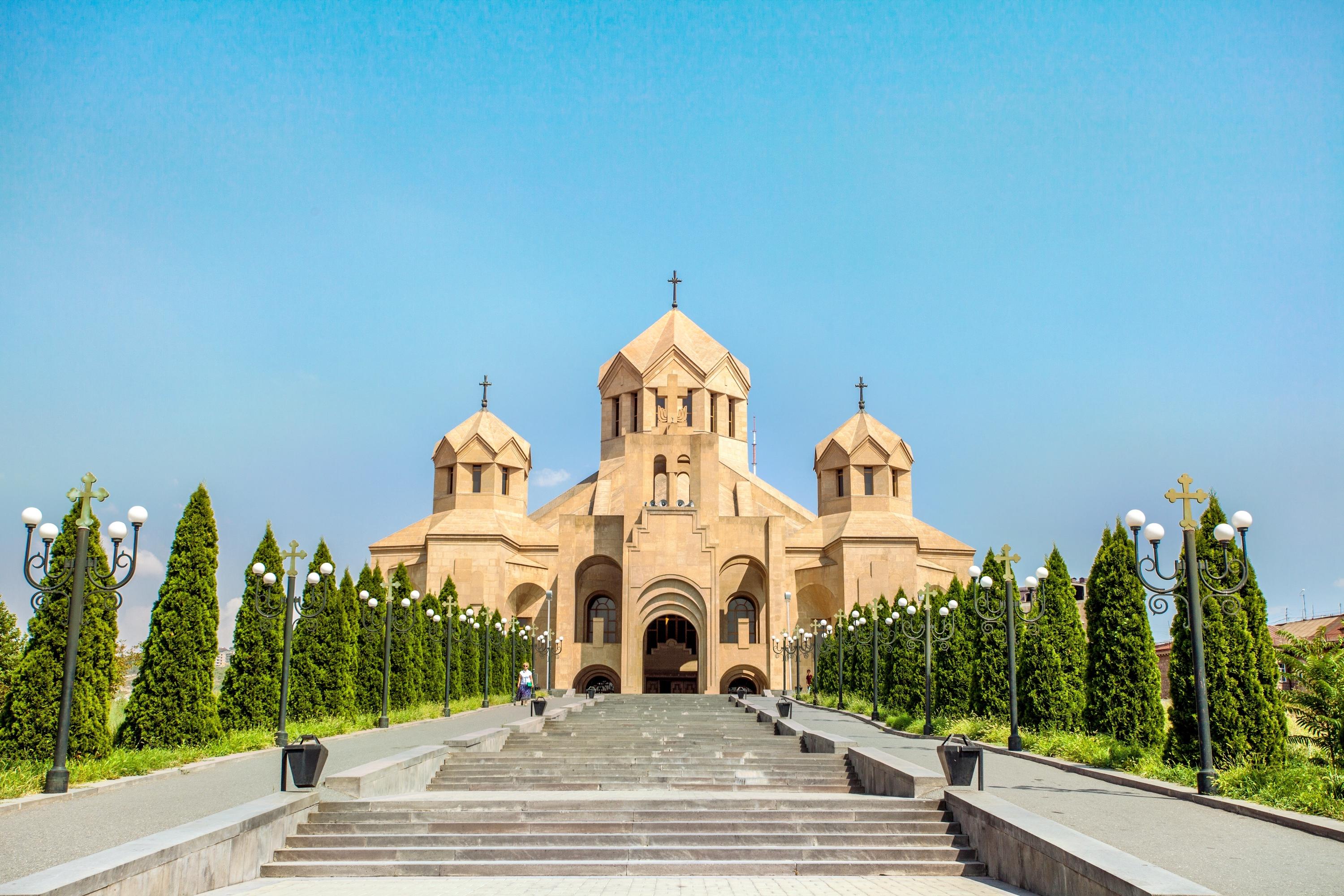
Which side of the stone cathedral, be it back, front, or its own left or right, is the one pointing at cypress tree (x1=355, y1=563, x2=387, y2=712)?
front

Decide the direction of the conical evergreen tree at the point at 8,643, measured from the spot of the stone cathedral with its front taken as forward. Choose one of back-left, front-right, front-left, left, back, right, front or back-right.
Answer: front-right

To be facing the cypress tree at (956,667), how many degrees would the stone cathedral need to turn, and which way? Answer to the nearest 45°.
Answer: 0° — it already faces it

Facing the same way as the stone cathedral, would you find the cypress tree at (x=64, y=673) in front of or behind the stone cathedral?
in front

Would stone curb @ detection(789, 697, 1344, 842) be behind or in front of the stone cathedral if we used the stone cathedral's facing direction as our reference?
in front

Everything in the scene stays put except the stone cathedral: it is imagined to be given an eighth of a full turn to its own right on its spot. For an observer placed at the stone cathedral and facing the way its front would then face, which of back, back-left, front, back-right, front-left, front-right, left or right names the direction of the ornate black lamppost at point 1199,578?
front-left

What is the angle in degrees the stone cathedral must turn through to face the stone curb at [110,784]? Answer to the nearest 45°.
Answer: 0° — it already faces it

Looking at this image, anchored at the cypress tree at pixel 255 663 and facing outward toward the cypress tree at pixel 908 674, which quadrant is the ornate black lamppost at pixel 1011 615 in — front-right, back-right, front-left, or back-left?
front-right

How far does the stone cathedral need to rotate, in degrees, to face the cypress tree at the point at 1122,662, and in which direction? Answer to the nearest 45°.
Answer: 0° — it already faces it

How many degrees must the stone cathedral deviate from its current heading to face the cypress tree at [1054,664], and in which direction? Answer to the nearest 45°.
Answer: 0° — it already faces it

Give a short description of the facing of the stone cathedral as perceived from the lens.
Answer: facing the viewer

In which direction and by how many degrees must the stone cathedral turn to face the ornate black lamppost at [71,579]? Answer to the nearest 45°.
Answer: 0° — it already faces it

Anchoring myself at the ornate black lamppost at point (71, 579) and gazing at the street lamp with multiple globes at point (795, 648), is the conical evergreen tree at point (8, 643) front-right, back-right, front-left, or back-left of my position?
front-left

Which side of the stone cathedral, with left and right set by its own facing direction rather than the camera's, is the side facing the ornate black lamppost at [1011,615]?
front

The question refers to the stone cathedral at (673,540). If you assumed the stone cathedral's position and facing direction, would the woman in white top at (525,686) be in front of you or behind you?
in front
